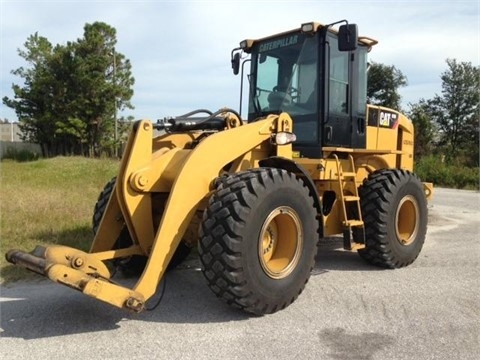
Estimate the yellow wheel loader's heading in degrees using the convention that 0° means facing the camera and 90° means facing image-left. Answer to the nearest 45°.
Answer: approximately 45°

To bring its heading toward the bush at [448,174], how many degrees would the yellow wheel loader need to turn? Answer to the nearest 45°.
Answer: approximately 180°

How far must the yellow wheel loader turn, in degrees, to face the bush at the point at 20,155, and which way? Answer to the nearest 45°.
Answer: approximately 90° to its right
